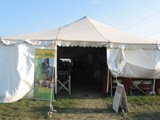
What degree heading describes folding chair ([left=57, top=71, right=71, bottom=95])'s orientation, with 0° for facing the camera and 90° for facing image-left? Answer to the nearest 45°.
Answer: approximately 0°

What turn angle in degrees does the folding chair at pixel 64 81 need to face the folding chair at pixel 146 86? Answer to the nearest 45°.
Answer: approximately 90° to its left

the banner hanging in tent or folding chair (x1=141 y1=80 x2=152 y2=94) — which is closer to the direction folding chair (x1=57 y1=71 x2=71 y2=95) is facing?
the banner hanging in tent

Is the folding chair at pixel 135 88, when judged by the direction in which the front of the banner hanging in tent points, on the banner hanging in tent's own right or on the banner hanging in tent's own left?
on the banner hanging in tent's own left

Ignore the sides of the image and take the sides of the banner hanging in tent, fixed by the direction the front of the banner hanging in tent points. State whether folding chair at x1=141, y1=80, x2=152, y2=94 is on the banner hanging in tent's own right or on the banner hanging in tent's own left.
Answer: on the banner hanging in tent's own left

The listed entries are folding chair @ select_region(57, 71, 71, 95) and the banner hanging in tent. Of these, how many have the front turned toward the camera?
2
